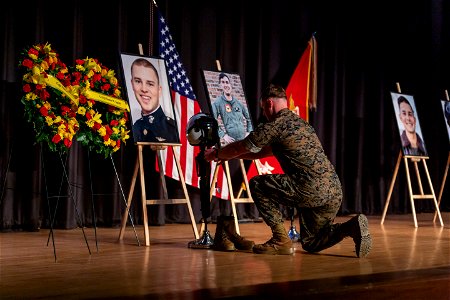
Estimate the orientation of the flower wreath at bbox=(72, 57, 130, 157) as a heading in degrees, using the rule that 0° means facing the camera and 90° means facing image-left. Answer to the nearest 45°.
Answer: approximately 315°

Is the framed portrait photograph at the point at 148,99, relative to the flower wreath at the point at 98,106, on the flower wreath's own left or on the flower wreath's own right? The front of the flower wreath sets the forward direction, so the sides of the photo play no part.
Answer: on the flower wreath's own left

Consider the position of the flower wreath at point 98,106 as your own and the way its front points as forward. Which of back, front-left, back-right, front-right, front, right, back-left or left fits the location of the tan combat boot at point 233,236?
front-left

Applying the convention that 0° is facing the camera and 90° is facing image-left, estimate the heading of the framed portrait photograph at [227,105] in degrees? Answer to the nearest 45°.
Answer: approximately 315°

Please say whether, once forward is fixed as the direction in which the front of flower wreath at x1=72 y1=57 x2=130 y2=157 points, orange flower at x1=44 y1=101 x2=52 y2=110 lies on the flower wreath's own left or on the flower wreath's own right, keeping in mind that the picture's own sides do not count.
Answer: on the flower wreath's own right

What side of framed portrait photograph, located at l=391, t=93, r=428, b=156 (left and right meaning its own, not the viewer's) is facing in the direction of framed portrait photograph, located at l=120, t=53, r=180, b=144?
right

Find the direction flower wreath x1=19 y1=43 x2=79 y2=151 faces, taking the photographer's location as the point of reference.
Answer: facing the viewer and to the right of the viewer

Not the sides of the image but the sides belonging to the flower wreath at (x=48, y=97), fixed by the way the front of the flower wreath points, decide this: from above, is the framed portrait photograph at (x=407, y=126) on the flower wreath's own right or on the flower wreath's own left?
on the flower wreath's own left

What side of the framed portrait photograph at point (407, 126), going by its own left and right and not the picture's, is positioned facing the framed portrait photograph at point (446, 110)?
left

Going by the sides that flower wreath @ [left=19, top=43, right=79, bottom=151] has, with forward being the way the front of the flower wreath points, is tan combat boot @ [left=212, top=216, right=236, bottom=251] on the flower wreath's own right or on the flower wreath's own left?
on the flower wreath's own left

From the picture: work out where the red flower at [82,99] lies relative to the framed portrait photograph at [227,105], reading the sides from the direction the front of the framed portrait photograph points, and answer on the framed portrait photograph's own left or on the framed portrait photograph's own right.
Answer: on the framed portrait photograph's own right

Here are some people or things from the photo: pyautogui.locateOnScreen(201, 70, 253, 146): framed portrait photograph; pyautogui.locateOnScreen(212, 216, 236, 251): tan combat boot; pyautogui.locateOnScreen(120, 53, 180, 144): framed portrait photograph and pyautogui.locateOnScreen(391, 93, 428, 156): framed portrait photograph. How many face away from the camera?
0

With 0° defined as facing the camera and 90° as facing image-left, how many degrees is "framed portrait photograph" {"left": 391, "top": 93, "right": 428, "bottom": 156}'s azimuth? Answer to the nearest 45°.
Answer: approximately 315°
